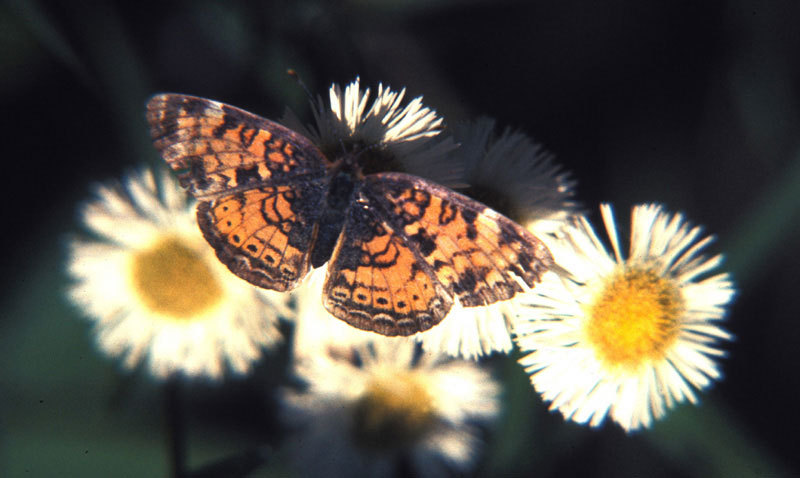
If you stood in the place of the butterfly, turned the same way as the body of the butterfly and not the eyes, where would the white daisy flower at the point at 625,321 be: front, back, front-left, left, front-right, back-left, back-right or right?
right

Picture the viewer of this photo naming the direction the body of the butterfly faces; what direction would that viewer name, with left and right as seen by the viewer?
facing away from the viewer
